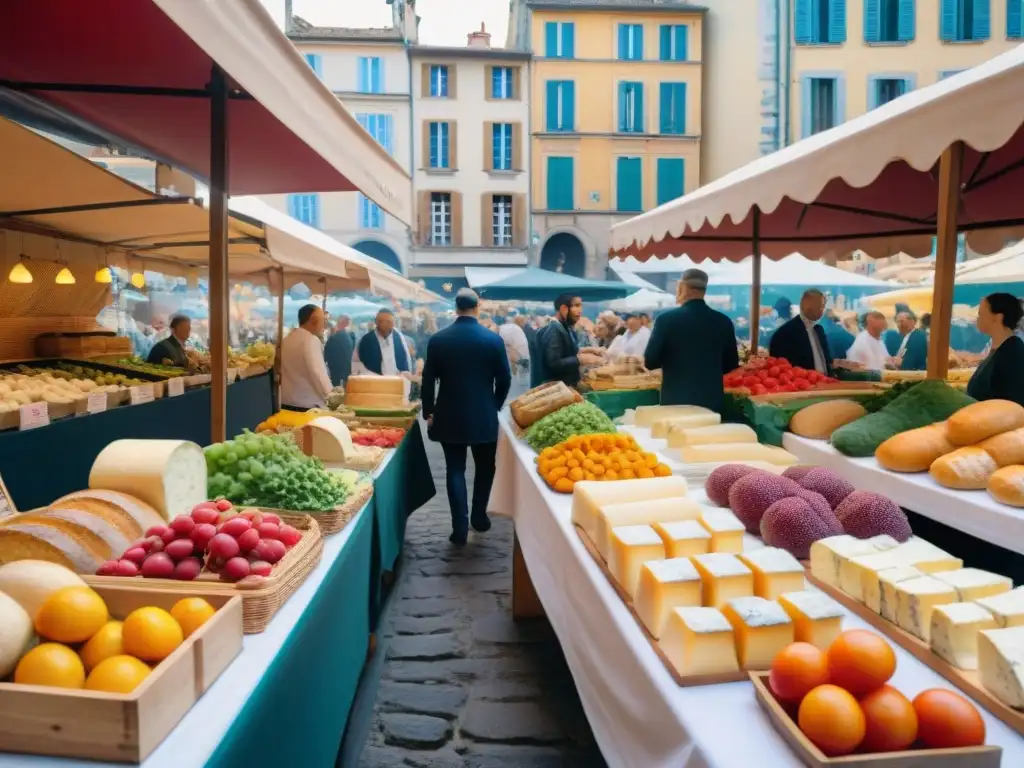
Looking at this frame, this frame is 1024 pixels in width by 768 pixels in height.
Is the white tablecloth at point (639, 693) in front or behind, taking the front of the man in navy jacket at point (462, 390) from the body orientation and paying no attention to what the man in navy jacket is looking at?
behind

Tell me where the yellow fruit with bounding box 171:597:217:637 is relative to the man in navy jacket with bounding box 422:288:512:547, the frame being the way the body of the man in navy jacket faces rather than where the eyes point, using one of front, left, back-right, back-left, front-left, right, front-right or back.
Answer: back

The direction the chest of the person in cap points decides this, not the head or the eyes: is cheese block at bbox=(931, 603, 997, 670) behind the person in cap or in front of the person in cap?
behind

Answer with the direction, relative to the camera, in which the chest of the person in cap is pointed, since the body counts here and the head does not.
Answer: away from the camera

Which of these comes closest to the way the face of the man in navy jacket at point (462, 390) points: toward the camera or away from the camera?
away from the camera

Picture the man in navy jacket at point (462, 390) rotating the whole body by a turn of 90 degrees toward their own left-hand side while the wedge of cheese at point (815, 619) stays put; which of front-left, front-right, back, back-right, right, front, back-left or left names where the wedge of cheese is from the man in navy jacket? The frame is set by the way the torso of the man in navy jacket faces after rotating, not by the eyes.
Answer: left

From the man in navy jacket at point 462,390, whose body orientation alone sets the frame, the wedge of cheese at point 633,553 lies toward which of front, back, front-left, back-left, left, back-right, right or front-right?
back

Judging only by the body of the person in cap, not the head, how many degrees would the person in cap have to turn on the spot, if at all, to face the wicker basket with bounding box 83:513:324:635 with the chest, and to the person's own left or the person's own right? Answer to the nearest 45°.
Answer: approximately 180°

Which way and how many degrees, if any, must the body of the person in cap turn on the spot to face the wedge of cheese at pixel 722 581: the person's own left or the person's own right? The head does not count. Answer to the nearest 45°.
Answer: approximately 180°

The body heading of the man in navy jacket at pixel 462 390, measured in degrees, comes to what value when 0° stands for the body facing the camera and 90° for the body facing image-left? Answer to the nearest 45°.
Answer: approximately 180°
